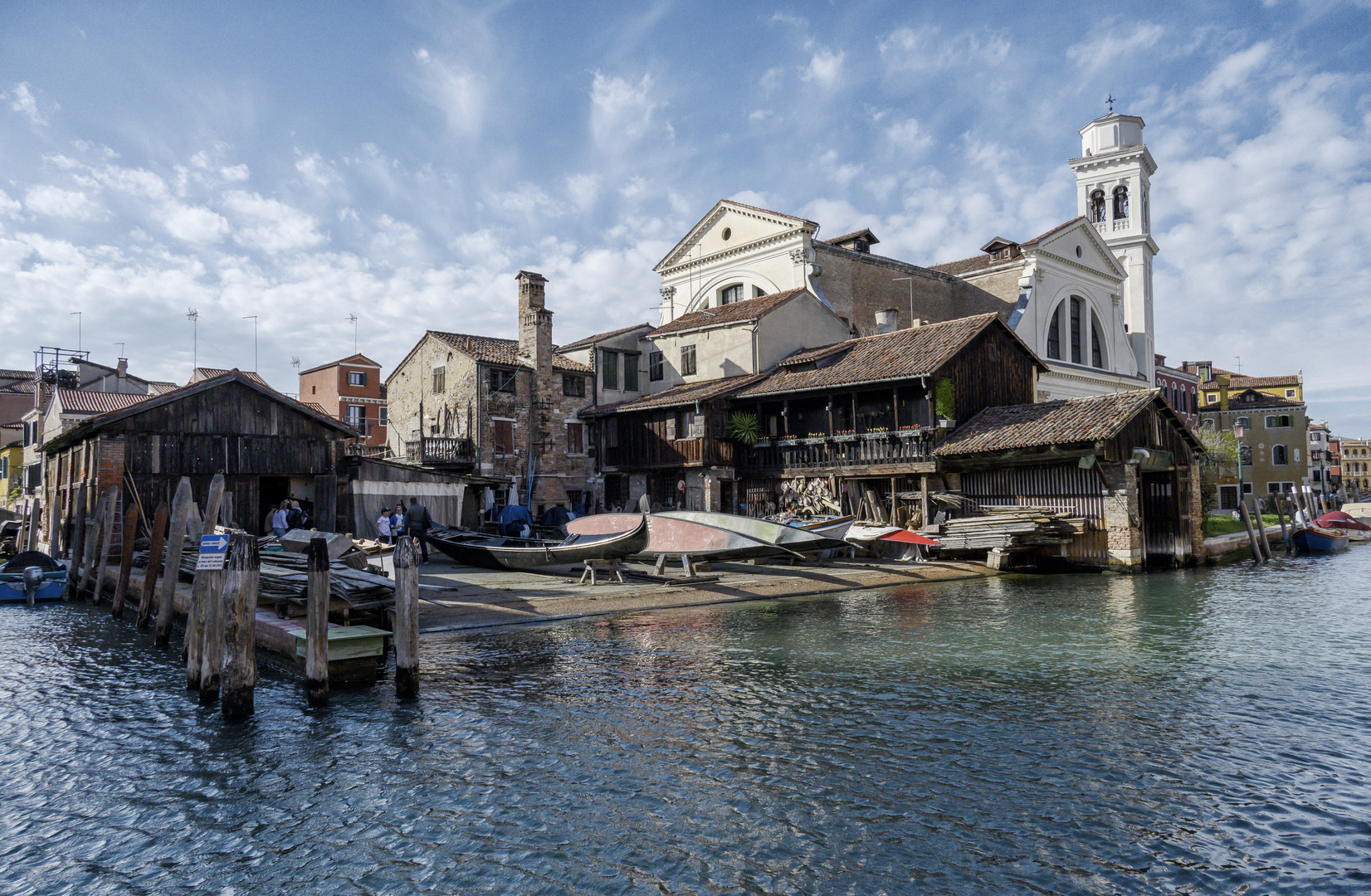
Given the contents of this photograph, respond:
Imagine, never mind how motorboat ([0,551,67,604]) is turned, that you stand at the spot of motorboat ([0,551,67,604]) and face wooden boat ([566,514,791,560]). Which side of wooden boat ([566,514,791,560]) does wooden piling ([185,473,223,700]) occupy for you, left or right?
right

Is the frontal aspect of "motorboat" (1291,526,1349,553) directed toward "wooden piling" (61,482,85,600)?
yes

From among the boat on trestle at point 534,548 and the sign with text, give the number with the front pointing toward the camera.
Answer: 1

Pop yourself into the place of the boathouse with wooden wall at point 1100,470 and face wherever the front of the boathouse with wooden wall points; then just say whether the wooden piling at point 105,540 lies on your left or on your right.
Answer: on your right

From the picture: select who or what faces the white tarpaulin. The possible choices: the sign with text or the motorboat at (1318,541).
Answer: the motorboat

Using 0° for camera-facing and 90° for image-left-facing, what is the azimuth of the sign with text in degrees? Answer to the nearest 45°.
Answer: approximately 0°

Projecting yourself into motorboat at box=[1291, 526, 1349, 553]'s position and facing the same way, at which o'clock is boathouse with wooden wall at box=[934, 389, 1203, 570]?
The boathouse with wooden wall is roughly at 11 o'clock from the motorboat.

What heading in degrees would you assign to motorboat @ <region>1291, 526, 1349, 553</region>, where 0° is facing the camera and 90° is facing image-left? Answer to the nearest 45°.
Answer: approximately 45°

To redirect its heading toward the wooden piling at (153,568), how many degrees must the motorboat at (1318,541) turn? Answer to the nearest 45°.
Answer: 0° — it already faces it

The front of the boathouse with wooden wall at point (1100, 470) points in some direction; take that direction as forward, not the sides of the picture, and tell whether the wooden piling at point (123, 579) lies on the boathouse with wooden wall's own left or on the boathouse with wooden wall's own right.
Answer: on the boathouse with wooden wall's own right

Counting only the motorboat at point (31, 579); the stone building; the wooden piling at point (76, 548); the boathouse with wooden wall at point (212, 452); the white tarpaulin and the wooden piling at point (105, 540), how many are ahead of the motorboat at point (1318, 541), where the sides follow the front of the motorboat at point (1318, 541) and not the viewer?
6

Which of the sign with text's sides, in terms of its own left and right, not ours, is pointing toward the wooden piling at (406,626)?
left
